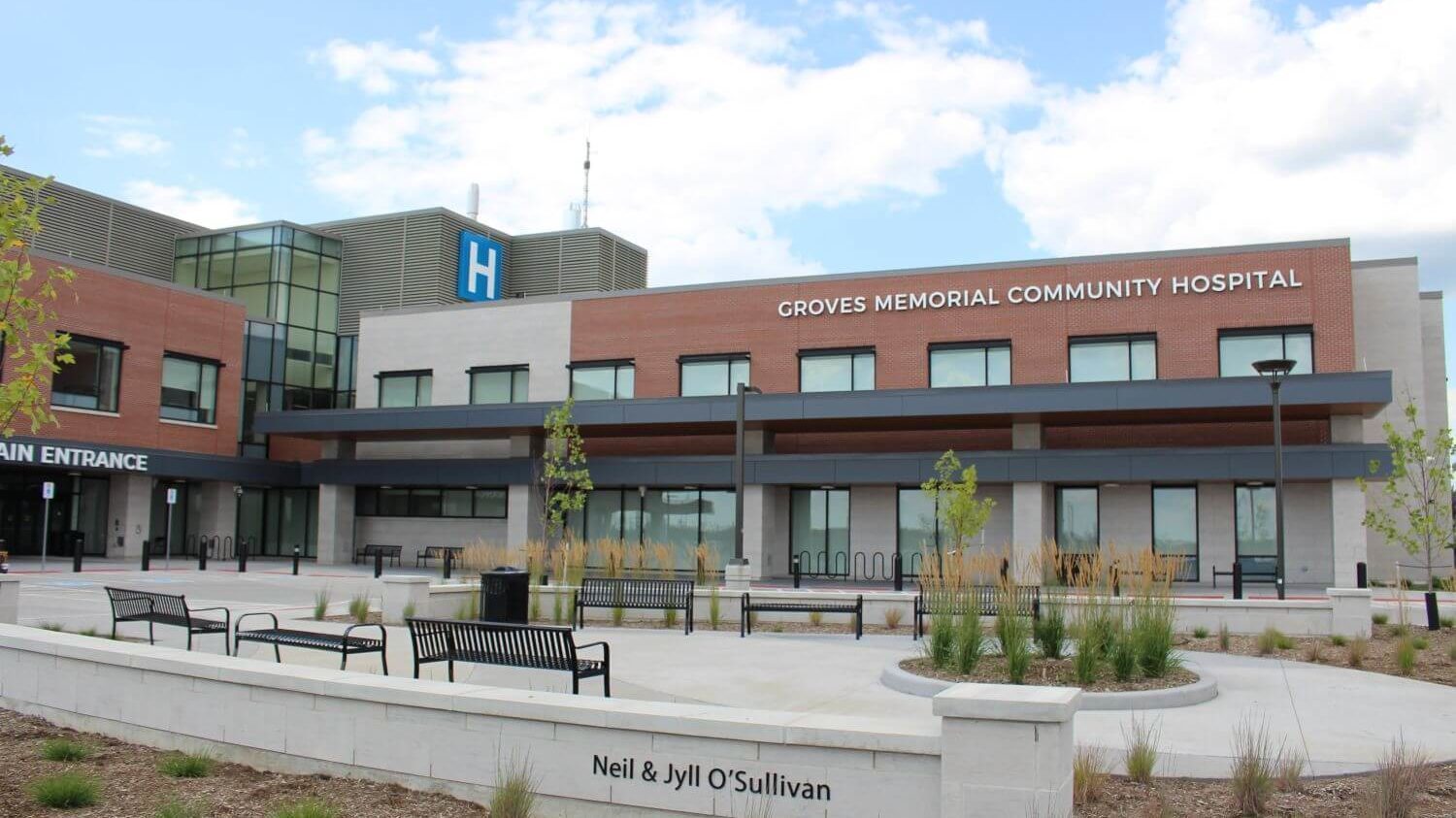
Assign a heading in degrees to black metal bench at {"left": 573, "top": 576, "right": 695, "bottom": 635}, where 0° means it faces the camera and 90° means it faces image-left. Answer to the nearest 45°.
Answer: approximately 0°

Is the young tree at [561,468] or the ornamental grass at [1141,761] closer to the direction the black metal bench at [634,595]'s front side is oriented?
the ornamental grass
